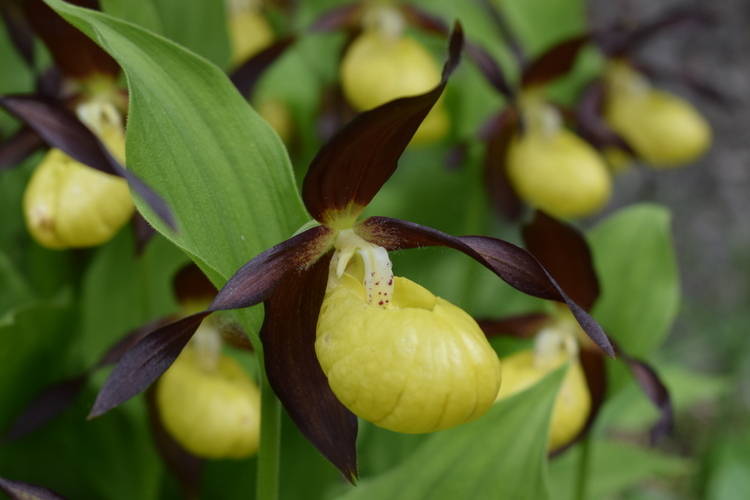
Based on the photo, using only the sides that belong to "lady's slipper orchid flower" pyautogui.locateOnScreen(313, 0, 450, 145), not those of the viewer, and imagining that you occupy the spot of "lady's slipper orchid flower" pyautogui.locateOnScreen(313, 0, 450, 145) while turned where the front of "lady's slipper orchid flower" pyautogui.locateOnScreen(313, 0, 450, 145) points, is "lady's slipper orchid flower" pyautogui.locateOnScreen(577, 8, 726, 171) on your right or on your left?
on your left

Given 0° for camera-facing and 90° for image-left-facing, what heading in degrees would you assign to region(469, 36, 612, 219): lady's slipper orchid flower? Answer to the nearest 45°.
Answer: approximately 315°

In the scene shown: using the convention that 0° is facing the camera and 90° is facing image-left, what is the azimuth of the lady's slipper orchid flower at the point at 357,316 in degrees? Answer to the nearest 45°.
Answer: approximately 315°

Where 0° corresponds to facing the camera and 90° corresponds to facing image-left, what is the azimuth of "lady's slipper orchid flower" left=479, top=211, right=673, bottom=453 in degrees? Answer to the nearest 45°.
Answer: approximately 45°

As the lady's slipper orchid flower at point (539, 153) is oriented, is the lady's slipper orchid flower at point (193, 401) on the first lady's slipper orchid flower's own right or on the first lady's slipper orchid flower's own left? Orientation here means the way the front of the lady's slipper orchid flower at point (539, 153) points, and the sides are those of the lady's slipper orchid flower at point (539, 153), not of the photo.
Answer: on the first lady's slipper orchid flower's own right

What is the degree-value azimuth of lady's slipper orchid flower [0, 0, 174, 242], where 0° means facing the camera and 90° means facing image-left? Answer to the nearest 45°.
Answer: approximately 45°

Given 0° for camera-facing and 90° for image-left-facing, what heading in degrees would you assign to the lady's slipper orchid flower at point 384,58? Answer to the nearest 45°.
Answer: approximately 0°

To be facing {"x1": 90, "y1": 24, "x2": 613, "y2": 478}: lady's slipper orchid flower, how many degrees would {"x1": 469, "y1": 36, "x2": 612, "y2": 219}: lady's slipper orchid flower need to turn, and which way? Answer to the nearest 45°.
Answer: approximately 45° to its right

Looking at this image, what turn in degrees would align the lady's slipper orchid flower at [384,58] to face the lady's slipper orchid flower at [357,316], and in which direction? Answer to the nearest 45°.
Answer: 0° — it already faces it
